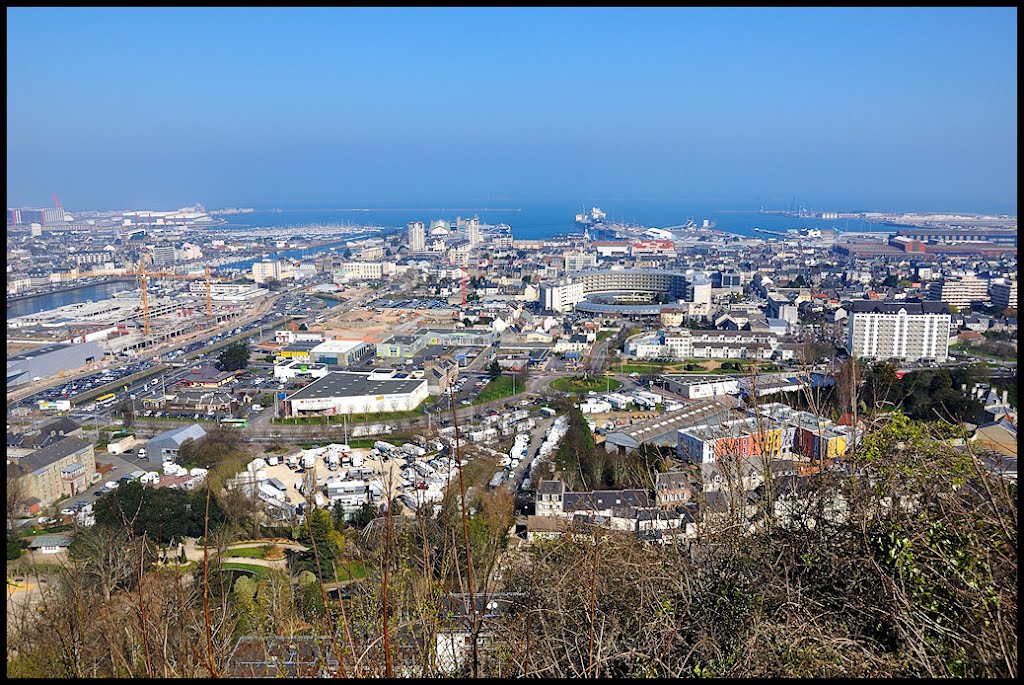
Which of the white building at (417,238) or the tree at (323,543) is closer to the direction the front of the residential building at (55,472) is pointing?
the tree

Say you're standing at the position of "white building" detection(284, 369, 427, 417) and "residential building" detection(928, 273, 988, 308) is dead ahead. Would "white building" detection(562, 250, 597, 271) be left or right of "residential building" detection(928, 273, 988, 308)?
left

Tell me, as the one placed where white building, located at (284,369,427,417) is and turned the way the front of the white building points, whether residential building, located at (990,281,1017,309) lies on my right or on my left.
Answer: on my left

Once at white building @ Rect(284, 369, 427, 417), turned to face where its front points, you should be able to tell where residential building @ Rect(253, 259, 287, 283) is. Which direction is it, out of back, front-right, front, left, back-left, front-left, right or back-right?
back

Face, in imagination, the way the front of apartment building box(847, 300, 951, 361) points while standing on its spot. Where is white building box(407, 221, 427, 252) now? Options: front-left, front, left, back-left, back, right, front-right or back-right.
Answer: back-right

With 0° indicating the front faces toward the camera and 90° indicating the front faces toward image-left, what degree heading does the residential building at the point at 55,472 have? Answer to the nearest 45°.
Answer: approximately 315°

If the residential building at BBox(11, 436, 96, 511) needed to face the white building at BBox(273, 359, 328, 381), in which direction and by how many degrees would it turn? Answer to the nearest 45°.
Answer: approximately 90° to its left

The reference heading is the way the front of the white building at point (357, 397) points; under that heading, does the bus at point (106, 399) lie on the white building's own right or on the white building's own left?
on the white building's own right

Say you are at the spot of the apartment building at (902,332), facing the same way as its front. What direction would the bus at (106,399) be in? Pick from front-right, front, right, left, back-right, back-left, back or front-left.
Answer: front-right

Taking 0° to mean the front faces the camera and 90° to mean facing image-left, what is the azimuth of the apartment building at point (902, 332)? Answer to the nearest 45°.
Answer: approximately 0°

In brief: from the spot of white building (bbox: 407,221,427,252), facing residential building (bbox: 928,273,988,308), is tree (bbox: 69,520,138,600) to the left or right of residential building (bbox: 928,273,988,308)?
right
